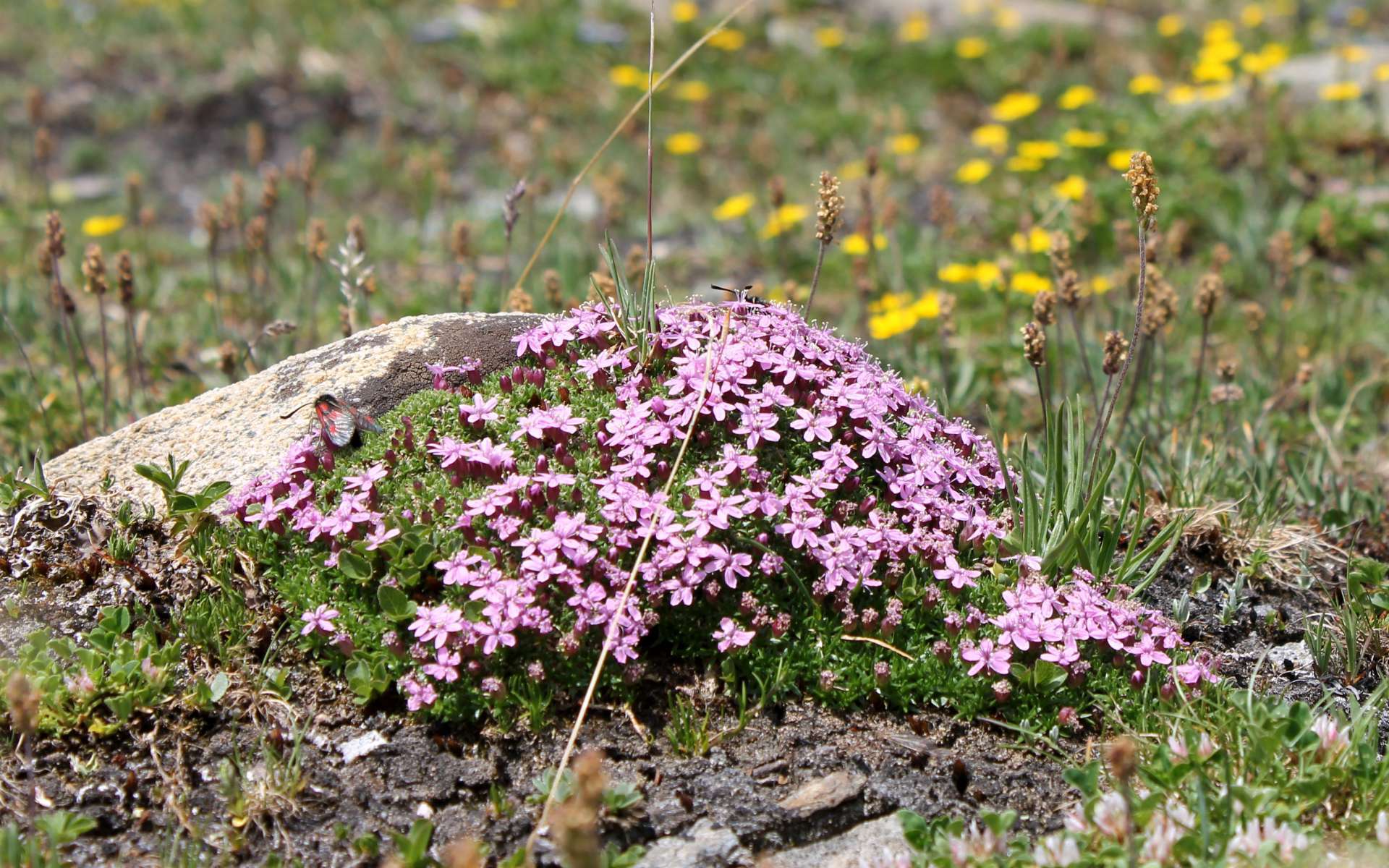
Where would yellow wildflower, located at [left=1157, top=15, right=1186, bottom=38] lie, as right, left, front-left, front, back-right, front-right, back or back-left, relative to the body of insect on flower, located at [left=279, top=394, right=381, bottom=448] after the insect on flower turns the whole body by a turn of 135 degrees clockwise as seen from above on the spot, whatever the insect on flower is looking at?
front

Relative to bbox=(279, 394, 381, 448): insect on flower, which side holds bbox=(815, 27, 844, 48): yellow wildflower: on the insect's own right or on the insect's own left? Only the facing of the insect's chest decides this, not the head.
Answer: on the insect's own right

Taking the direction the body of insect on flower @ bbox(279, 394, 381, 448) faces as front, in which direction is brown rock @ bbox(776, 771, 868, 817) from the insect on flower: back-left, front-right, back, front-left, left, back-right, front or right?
back-left

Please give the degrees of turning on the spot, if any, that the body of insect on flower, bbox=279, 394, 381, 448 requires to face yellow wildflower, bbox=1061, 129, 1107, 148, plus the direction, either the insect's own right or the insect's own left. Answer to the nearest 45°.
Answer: approximately 135° to the insect's own right

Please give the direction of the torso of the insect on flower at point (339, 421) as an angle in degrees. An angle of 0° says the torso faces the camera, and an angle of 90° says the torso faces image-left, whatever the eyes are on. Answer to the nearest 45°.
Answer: approximately 90°

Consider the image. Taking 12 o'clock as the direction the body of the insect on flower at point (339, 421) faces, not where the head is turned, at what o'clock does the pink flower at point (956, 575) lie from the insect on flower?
The pink flower is roughly at 7 o'clock from the insect on flower.

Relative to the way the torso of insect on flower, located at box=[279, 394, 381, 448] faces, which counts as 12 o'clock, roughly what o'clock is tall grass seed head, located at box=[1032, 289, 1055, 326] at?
The tall grass seed head is roughly at 6 o'clock from the insect on flower.
